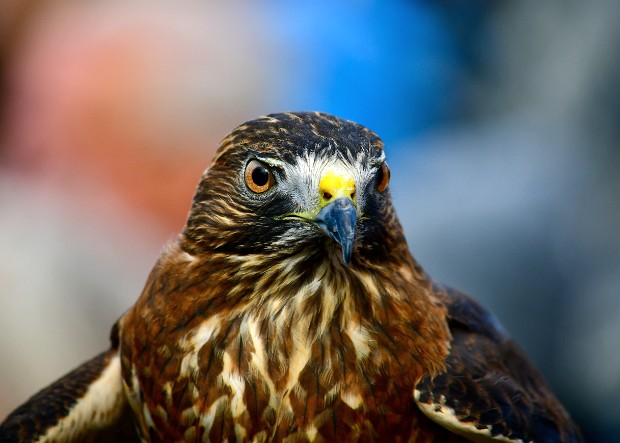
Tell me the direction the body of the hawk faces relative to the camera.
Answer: toward the camera
